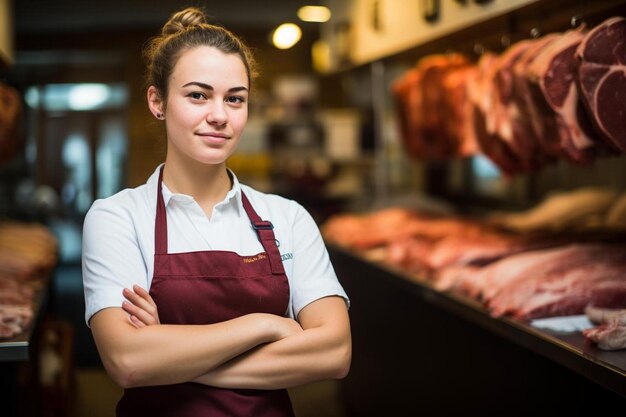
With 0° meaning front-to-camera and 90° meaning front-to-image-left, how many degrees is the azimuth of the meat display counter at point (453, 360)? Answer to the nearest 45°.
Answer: approximately 45°

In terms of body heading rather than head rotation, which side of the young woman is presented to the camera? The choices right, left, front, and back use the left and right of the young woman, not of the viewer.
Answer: front

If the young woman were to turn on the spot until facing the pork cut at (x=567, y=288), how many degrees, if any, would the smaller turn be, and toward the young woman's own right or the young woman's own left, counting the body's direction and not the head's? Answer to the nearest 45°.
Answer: approximately 135° to the young woman's own left

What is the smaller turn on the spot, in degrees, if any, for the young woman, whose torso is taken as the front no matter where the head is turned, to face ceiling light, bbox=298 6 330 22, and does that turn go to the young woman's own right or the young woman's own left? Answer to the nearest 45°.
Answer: approximately 180°

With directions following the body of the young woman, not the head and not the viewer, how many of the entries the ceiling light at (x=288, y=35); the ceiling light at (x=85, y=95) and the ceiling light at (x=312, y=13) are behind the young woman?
3

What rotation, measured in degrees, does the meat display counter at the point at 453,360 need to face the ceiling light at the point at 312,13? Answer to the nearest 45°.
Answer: approximately 90° to its right

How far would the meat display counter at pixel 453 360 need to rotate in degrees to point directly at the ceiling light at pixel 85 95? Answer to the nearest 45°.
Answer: approximately 90° to its right
